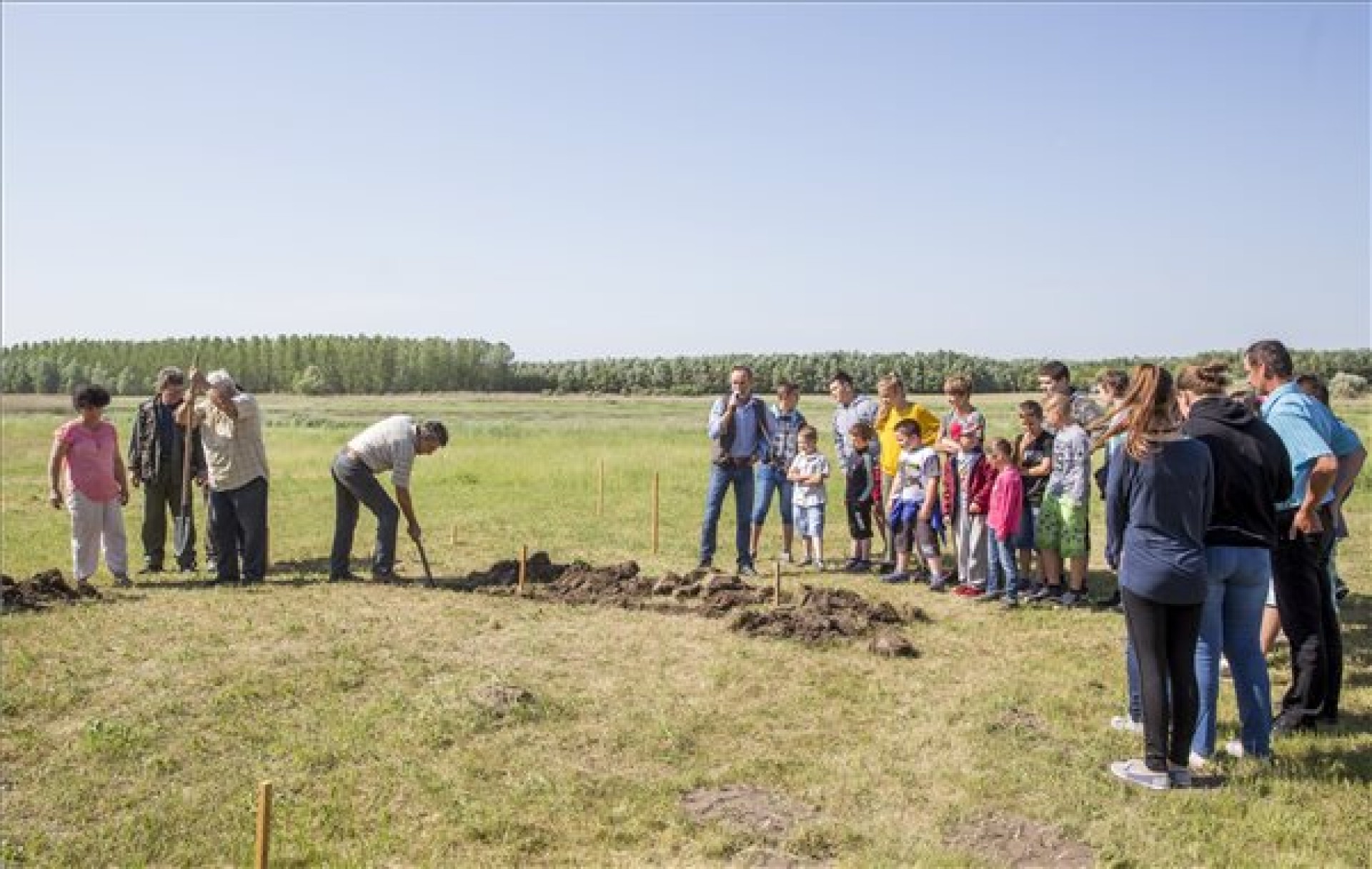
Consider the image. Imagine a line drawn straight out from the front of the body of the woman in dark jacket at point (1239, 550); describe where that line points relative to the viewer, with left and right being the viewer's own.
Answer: facing away from the viewer and to the left of the viewer

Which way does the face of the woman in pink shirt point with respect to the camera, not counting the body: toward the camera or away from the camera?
toward the camera

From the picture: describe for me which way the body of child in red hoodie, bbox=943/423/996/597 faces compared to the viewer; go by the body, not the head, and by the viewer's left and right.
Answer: facing the viewer and to the left of the viewer

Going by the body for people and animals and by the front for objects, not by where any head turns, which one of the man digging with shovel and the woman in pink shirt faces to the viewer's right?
the man digging with shovel

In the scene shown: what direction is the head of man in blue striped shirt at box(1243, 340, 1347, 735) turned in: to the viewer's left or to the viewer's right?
to the viewer's left

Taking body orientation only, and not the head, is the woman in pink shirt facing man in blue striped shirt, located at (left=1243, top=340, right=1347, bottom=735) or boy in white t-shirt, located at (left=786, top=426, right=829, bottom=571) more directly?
the man in blue striped shirt

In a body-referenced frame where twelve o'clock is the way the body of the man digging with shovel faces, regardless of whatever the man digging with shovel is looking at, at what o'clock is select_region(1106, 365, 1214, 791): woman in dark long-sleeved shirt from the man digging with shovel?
The woman in dark long-sleeved shirt is roughly at 2 o'clock from the man digging with shovel.

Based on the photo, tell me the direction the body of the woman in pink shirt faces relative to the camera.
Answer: toward the camera

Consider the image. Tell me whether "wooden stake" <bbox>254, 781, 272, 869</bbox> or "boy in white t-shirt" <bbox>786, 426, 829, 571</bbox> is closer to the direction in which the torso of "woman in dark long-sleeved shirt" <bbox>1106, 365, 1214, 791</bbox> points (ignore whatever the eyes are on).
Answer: the boy in white t-shirt

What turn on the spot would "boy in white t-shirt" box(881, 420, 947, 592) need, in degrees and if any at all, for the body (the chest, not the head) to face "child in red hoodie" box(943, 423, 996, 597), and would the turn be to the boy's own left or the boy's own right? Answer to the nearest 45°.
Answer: approximately 90° to the boy's own left

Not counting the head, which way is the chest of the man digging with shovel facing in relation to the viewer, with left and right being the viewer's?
facing to the right of the viewer

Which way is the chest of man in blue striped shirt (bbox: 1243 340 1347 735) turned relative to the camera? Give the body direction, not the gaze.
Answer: to the viewer's left

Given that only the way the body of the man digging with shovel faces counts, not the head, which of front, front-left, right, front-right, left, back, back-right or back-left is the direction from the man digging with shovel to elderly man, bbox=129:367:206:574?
back-left

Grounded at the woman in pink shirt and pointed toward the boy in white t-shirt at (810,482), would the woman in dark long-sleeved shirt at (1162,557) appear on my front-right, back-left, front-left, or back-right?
front-right

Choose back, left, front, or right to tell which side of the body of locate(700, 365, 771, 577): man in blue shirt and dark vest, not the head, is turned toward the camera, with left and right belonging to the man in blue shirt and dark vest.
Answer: front

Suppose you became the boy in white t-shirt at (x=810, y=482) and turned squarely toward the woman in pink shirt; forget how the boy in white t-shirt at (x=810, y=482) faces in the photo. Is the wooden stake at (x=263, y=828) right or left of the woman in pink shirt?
left

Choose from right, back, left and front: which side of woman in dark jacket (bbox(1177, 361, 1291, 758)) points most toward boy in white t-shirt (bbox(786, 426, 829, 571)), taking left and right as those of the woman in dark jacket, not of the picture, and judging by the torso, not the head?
front
